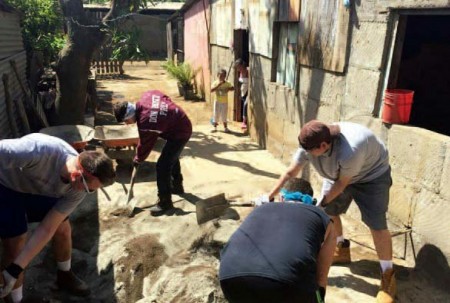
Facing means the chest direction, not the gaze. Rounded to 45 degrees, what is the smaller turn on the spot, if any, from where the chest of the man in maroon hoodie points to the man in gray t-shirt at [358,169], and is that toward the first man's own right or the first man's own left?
approximately 135° to the first man's own left

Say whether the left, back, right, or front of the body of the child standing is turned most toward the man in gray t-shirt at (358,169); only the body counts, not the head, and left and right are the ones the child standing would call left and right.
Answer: front

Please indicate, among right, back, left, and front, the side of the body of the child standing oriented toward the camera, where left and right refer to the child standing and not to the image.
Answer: front

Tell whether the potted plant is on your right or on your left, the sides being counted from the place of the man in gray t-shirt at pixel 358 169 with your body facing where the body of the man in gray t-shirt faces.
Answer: on your right

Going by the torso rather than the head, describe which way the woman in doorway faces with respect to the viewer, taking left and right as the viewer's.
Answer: facing the viewer and to the left of the viewer

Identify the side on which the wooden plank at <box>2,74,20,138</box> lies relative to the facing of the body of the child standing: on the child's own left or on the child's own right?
on the child's own right

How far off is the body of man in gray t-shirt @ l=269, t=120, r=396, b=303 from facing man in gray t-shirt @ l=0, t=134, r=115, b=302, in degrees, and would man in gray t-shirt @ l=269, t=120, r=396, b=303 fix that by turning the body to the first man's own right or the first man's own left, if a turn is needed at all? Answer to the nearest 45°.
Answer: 0° — they already face them

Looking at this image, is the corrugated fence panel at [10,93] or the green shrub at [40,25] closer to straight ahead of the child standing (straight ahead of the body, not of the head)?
the corrugated fence panel

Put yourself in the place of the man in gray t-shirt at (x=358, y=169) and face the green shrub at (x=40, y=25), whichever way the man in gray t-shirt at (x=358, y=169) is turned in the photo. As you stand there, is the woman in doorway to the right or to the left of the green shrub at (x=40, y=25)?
right

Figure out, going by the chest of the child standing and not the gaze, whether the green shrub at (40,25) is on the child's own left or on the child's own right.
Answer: on the child's own right

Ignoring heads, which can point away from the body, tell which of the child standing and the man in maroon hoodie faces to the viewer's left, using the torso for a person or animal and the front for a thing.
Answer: the man in maroon hoodie

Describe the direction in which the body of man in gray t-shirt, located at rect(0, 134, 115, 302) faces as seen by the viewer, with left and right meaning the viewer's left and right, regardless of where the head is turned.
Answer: facing the viewer and to the right of the viewer

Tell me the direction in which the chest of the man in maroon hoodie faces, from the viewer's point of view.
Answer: to the viewer's left

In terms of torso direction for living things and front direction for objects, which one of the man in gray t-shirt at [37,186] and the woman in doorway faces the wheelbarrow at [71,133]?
the woman in doorway
